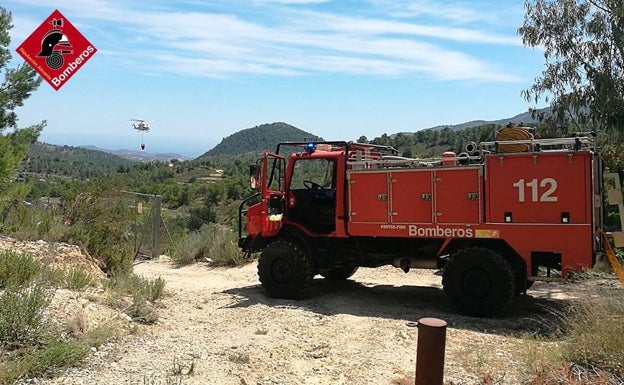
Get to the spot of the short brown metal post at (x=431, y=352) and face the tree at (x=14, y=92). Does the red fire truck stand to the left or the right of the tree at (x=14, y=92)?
right

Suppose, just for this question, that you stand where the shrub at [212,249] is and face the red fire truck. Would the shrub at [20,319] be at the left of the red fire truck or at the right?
right

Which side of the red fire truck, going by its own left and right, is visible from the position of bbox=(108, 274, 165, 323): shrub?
front

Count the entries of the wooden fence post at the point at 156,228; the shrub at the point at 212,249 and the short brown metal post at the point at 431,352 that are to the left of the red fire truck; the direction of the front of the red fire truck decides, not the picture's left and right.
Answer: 1

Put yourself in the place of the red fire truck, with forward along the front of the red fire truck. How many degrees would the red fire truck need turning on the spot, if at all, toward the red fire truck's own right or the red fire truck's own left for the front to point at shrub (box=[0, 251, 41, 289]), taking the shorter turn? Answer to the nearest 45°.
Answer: approximately 45° to the red fire truck's own left

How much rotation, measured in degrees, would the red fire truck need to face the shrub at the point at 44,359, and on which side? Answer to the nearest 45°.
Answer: approximately 45° to its left

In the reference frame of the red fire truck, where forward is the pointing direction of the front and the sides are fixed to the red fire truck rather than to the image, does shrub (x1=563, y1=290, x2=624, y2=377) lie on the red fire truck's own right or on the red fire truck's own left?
on the red fire truck's own left

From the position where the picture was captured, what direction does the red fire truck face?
facing to the left of the viewer

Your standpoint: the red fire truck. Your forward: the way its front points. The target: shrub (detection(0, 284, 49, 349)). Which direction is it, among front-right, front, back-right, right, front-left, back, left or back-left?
front-left

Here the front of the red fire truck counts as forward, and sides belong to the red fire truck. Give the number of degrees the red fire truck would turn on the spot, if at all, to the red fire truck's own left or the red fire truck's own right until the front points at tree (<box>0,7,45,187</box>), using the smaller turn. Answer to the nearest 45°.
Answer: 0° — it already faces it

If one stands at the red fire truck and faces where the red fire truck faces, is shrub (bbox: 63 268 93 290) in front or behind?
in front

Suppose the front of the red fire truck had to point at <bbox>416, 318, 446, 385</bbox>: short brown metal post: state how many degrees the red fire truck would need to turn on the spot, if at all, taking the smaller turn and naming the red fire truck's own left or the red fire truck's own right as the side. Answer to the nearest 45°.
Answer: approximately 90° to the red fire truck's own left
